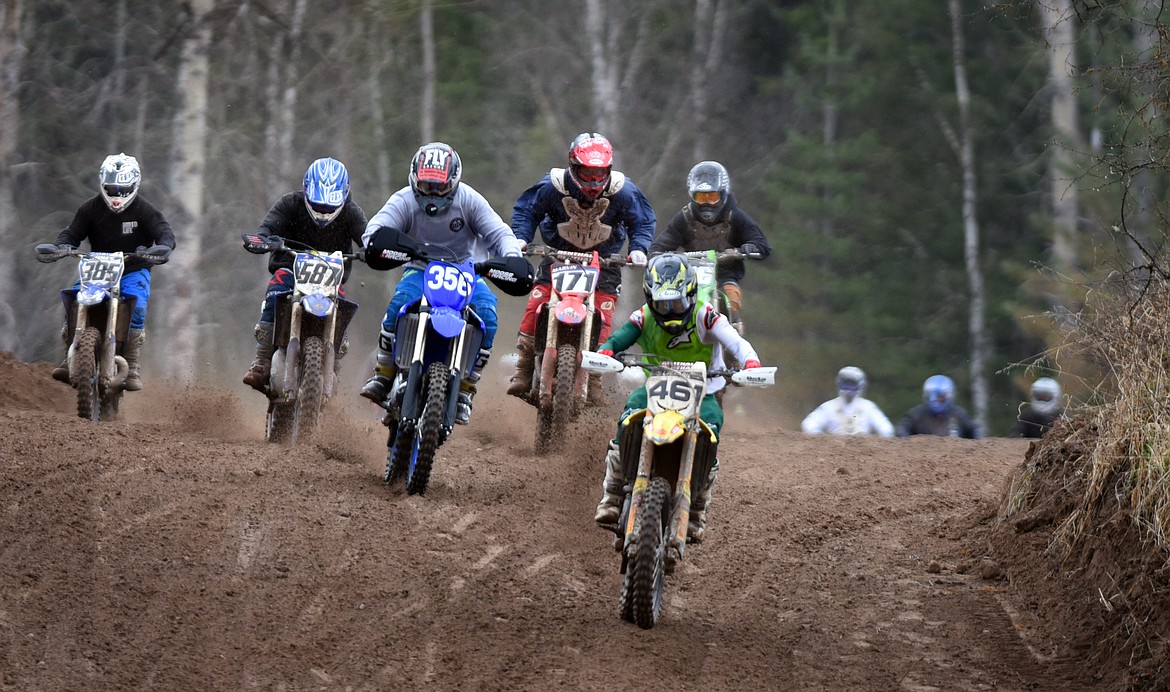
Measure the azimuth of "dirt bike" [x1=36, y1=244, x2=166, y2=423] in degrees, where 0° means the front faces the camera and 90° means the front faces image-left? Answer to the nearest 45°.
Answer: approximately 0°

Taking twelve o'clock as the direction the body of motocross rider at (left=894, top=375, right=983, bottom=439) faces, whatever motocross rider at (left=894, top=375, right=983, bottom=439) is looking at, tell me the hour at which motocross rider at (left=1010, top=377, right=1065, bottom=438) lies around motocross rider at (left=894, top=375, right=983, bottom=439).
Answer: motocross rider at (left=1010, top=377, right=1065, bottom=438) is roughly at 10 o'clock from motocross rider at (left=894, top=375, right=983, bottom=439).

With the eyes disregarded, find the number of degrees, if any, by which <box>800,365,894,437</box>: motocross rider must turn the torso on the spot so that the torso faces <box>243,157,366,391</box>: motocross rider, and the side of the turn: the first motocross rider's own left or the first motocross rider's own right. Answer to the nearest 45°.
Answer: approximately 45° to the first motocross rider's own right

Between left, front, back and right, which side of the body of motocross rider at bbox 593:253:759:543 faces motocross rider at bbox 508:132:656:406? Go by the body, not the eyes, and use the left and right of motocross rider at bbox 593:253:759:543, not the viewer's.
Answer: back

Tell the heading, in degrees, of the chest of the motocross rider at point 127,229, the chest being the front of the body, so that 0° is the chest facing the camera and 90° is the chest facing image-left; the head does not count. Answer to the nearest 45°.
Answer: approximately 0°
